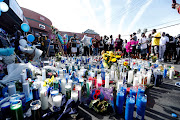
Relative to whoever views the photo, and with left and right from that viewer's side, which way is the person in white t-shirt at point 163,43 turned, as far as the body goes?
facing the viewer and to the left of the viewer

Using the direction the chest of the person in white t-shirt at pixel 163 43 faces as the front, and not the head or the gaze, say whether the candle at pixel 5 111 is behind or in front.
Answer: in front

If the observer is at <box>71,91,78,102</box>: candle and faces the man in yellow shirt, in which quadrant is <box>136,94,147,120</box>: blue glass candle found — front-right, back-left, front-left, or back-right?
front-right

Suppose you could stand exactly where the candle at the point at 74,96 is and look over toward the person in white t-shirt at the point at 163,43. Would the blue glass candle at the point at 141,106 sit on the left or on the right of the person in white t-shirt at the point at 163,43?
right

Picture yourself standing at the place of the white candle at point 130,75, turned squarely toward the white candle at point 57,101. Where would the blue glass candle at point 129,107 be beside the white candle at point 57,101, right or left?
left

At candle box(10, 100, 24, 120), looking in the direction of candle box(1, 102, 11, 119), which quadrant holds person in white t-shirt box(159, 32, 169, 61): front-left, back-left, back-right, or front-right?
back-right

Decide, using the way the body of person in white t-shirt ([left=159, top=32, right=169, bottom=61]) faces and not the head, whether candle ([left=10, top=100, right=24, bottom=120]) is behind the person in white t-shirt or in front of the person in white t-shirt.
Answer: in front

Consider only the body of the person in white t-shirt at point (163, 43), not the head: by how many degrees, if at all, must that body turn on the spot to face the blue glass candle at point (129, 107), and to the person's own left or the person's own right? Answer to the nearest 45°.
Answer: approximately 45° to the person's own left

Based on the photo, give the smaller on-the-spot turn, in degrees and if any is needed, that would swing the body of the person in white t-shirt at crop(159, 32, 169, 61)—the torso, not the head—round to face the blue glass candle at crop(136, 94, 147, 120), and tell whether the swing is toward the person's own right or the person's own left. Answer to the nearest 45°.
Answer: approximately 45° to the person's own left
